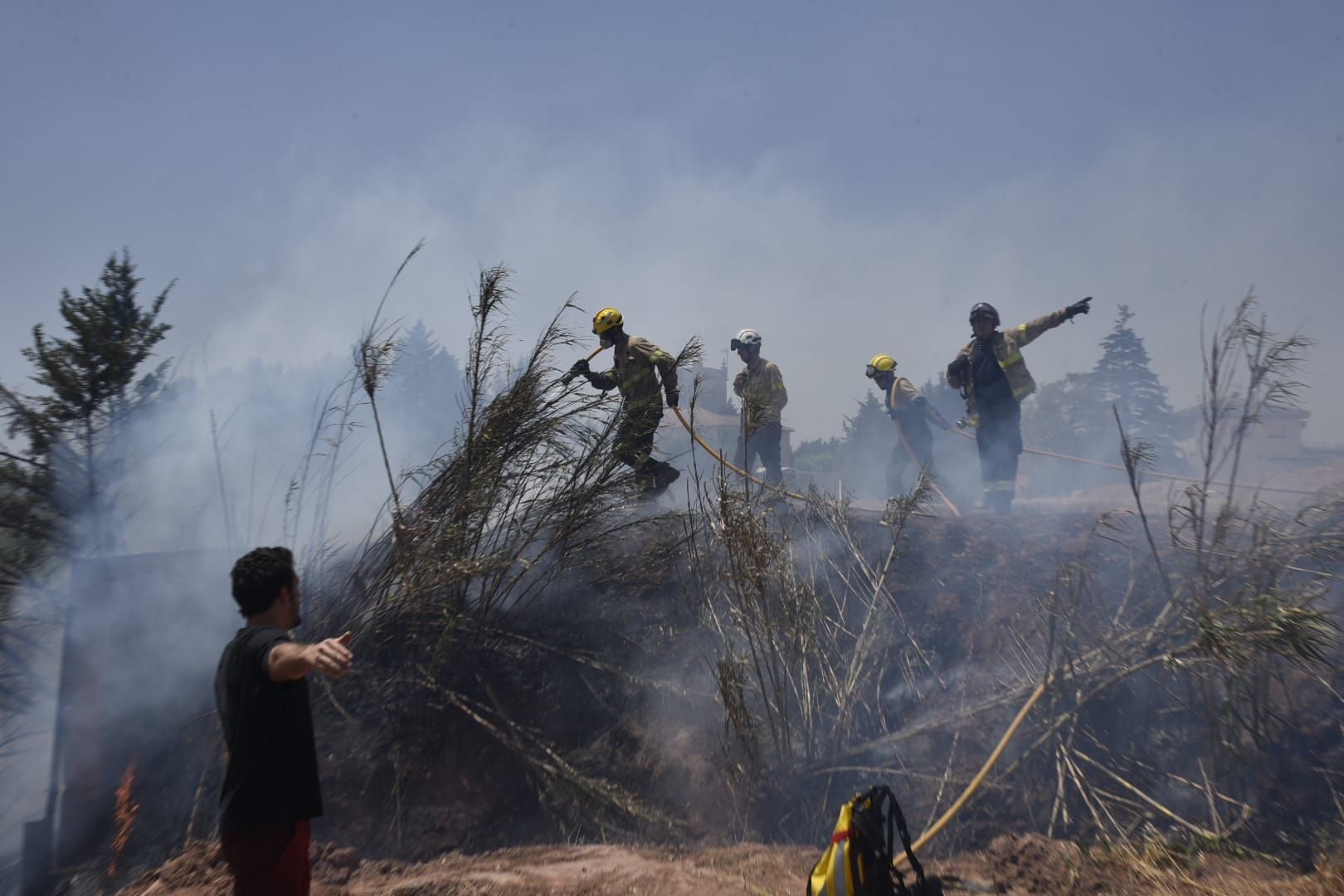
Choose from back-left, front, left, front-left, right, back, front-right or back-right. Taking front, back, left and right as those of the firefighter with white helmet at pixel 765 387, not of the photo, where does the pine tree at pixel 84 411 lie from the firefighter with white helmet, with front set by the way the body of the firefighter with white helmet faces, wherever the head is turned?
front-right
